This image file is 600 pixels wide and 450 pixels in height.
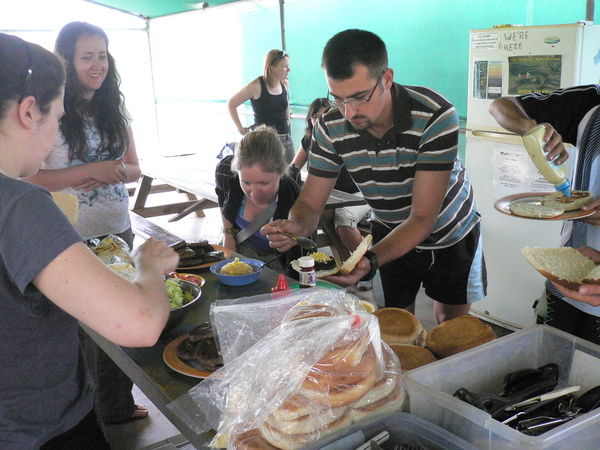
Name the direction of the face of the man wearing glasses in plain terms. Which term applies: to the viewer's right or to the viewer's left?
to the viewer's left

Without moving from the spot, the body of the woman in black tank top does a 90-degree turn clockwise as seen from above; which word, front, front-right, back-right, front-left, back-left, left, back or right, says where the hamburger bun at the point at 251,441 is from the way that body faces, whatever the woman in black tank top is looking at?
front-left

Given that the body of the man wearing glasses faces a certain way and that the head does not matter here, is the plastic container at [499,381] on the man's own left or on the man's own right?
on the man's own left

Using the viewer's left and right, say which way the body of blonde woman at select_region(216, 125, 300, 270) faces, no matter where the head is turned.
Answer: facing the viewer

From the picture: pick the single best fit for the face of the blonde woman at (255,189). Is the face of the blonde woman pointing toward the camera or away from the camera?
toward the camera

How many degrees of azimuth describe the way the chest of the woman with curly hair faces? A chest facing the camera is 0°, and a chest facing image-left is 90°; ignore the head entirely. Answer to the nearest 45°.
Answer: approximately 315°

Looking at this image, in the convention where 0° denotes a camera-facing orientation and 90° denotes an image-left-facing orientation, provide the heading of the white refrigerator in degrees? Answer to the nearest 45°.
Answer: approximately 45°

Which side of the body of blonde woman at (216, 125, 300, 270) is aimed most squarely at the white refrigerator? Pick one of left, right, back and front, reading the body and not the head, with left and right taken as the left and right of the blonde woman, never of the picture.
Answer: left

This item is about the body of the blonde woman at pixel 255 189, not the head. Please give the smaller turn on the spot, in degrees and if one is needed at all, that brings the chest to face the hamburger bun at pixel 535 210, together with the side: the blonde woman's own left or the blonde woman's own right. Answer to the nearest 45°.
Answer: approximately 45° to the blonde woman's own left

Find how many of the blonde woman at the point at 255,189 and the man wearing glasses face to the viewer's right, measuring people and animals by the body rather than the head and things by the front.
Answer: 0

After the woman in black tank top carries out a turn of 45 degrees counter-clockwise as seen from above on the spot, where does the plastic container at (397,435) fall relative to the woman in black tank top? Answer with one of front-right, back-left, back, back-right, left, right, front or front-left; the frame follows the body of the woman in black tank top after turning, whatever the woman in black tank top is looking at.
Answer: right

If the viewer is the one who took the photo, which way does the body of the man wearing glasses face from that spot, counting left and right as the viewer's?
facing the viewer and to the left of the viewer

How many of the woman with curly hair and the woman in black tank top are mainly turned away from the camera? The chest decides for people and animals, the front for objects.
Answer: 0

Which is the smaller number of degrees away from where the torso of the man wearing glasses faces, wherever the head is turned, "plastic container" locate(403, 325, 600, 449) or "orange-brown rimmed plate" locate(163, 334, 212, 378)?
the orange-brown rimmed plate
